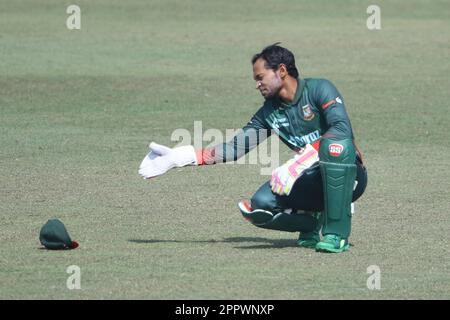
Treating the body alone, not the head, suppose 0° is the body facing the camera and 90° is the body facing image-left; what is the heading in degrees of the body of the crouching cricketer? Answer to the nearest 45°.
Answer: approximately 45°
